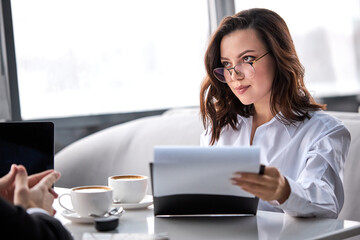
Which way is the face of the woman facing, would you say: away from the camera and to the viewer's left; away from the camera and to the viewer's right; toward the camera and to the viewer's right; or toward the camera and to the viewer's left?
toward the camera and to the viewer's left

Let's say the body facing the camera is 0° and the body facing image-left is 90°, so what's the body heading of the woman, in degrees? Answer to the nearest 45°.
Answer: approximately 45°

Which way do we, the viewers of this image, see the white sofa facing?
facing the viewer

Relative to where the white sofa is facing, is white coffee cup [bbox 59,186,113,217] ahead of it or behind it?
ahead

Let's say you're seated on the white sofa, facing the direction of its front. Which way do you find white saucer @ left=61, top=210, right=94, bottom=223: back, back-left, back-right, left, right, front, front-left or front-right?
front

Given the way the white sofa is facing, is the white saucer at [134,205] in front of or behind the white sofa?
in front

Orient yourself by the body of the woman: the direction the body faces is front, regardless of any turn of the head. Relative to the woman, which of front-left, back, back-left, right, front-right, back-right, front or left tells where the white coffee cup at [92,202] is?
front

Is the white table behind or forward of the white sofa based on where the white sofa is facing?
forward

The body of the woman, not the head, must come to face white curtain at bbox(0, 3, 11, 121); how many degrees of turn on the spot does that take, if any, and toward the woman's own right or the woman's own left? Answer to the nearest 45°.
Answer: approximately 90° to the woman's own right
